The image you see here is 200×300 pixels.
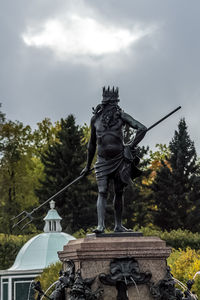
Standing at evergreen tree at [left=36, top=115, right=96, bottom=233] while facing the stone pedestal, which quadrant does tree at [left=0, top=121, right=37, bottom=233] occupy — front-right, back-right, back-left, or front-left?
back-right

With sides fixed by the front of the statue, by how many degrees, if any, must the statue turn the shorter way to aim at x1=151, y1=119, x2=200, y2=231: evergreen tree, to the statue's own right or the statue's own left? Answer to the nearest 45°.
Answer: approximately 180°

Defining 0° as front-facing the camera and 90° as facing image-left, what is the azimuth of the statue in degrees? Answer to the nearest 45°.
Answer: approximately 0°

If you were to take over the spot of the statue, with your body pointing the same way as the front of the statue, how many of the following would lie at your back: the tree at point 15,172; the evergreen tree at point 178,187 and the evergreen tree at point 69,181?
3

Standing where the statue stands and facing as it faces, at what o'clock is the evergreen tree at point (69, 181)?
The evergreen tree is roughly at 6 o'clock from the statue.

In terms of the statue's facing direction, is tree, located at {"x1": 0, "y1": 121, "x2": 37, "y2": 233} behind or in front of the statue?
behind
